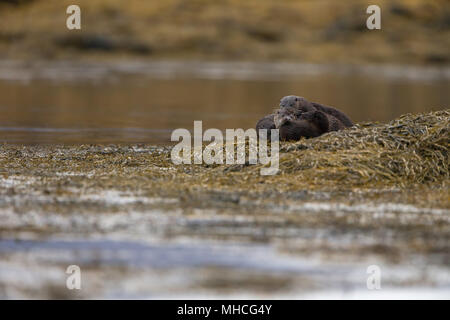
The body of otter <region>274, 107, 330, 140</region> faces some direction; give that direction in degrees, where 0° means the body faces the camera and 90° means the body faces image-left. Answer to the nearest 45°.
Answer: approximately 45°
